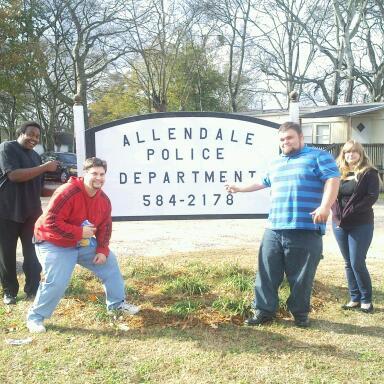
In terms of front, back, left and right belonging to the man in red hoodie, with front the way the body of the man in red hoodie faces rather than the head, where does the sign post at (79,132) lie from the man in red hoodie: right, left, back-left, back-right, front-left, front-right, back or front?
back-left

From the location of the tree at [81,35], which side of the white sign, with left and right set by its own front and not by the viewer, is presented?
back

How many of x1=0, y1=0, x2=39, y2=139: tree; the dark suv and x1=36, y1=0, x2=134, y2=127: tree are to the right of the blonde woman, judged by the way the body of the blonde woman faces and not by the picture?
3

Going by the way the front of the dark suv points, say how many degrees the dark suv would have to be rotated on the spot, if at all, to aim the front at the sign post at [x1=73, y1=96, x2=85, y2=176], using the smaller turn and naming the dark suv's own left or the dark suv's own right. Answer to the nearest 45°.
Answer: approximately 45° to the dark suv's own left

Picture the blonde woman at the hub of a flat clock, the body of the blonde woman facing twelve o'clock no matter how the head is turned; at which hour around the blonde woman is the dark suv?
The dark suv is roughly at 3 o'clock from the blonde woman.

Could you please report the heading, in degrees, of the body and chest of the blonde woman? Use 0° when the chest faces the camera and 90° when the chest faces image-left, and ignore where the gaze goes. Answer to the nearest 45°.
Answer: approximately 45°

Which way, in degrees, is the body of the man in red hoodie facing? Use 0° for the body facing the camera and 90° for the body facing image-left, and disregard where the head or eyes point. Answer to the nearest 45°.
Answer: approximately 315°

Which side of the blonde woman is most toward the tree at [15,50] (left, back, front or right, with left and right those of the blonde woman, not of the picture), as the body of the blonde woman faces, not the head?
right

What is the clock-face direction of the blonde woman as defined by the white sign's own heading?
The blonde woman is roughly at 10 o'clock from the white sign.

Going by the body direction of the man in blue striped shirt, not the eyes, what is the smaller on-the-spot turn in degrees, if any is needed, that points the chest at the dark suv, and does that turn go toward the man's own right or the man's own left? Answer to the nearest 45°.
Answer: approximately 90° to the man's own right
